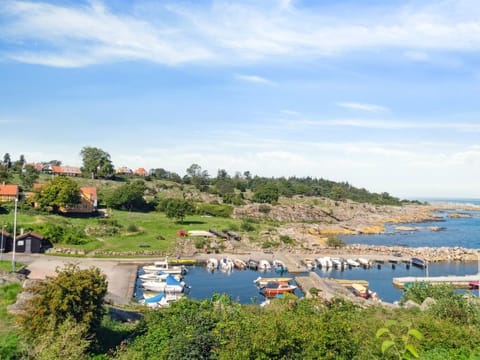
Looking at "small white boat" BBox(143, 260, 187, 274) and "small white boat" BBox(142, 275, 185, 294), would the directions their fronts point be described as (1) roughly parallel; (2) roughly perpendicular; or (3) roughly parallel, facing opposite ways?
roughly parallel

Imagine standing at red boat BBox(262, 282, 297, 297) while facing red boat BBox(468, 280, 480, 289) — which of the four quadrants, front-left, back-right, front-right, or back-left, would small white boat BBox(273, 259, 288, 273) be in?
front-left

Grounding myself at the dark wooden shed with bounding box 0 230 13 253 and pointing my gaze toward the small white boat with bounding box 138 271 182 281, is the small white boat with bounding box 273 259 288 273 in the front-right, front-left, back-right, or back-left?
front-left

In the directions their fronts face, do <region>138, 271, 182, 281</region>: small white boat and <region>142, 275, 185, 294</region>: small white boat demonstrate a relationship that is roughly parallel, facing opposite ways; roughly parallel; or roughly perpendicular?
roughly parallel
